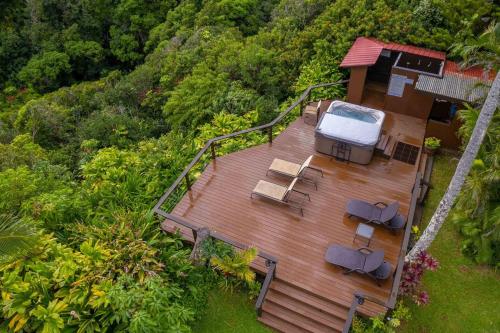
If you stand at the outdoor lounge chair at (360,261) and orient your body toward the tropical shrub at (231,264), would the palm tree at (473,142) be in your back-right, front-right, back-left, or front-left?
back-right

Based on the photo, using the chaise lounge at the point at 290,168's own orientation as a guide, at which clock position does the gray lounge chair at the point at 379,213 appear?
The gray lounge chair is roughly at 7 o'clock from the chaise lounge.

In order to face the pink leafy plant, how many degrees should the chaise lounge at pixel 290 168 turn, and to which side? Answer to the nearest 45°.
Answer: approximately 135° to its left

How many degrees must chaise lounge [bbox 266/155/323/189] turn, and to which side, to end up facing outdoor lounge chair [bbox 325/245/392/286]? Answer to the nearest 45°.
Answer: approximately 135° to its left

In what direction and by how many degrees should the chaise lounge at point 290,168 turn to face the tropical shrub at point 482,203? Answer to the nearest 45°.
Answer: approximately 180°

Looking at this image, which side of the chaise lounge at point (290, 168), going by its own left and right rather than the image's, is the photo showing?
left

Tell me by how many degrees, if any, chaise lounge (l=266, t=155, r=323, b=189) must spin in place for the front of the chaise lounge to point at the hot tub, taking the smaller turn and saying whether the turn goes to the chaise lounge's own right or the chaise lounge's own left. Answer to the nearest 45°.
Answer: approximately 135° to the chaise lounge's own right

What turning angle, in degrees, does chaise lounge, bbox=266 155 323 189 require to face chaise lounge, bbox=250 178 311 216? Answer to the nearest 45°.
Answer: approximately 90° to its left

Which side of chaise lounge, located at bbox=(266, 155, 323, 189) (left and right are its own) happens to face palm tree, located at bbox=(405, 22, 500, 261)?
back

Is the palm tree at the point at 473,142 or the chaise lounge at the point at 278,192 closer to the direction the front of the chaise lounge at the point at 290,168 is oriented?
the chaise lounge

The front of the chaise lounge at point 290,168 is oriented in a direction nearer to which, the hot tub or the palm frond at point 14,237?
the palm frond

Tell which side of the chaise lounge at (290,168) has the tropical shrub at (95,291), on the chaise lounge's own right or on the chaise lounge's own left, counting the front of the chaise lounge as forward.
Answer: on the chaise lounge's own left

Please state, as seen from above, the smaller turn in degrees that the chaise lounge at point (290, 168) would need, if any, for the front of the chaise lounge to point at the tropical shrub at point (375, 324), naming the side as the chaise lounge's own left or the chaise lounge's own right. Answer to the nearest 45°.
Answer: approximately 135° to the chaise lounge's own left
